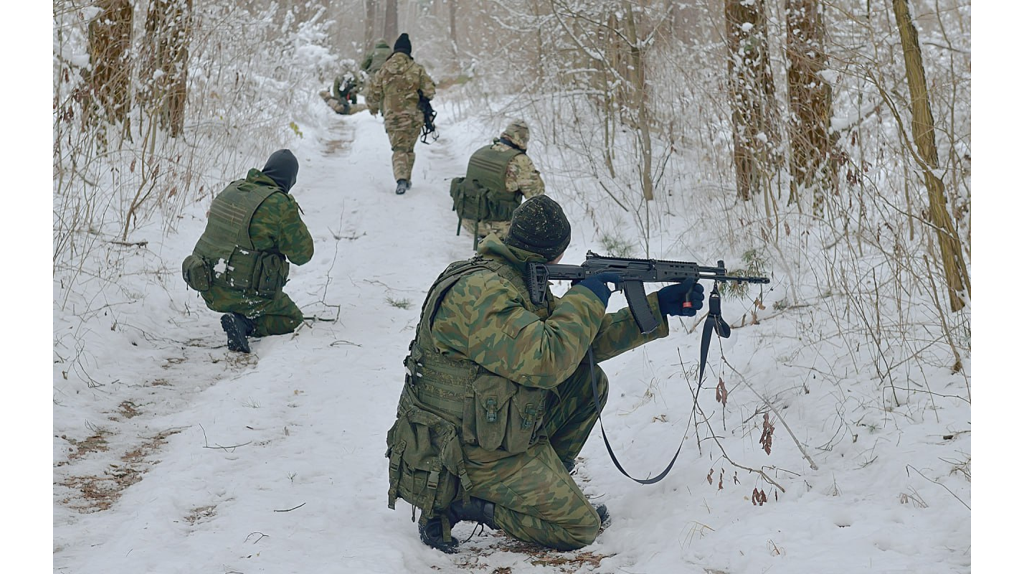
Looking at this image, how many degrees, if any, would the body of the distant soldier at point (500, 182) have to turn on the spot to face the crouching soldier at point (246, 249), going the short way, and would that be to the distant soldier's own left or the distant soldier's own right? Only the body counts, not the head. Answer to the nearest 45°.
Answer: approximately 180°

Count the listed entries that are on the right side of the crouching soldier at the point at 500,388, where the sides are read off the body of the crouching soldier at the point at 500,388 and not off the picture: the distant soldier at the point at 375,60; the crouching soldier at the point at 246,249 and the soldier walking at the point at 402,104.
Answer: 0

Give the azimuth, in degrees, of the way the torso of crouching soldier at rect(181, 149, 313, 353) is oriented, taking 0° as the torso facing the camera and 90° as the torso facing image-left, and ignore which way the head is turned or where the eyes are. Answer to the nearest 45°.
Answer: approximately 225°

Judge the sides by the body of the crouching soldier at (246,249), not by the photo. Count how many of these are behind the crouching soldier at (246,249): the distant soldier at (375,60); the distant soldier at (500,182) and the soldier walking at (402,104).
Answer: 0

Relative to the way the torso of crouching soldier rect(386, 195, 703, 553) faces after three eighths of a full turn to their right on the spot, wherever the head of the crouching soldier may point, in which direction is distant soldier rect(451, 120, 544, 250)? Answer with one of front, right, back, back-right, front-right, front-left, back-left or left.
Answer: back-right

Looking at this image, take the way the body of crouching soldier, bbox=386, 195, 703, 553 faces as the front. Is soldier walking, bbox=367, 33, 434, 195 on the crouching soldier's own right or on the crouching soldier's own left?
on the crouching soldier's own left

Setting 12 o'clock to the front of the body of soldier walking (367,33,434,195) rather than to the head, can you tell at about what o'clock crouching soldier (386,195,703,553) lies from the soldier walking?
The crouching soldier is roughly at 6 o'clock from the soldier walking.

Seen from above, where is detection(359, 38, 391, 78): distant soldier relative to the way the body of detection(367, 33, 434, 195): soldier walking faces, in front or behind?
in front

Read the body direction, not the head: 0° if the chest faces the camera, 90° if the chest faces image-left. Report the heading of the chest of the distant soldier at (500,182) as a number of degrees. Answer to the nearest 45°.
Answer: approximately 225°

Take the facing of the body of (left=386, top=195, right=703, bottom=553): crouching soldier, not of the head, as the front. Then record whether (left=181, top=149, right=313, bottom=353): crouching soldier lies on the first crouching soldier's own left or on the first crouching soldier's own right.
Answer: on the first crouching soldier's own left

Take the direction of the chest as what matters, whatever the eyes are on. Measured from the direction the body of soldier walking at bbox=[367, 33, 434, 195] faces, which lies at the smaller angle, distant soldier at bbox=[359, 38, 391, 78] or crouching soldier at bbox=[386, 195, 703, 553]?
the distant soldier

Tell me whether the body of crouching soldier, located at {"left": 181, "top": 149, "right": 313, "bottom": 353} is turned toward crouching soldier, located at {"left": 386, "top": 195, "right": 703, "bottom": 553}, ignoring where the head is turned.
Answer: no

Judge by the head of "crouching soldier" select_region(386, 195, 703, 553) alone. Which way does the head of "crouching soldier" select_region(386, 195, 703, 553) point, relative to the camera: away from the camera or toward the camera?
away from the camera

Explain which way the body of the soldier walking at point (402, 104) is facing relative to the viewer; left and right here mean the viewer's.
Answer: facing away from the viewer

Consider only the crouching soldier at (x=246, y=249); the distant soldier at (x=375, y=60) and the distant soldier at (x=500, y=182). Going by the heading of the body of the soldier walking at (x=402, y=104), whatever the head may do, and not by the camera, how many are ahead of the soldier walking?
1

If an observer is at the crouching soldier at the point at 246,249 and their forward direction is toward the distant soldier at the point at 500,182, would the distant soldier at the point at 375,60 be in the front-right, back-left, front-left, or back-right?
front-left

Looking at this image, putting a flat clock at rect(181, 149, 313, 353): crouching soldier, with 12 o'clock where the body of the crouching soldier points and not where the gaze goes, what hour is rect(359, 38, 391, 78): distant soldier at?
The distant soldier is roughly at 11 o'clock from the crouching soldier.

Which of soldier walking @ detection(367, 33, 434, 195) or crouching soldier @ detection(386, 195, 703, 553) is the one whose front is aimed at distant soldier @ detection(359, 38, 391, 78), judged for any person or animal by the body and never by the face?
the soldier walking

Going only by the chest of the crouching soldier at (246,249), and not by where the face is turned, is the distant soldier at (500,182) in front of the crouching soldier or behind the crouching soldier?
in front

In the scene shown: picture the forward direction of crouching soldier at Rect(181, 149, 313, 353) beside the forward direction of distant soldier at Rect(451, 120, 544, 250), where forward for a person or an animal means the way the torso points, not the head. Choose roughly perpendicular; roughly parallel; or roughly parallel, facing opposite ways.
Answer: roughly parallel

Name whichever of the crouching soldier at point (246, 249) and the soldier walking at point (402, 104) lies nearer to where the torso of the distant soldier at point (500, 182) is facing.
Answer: the soldier walking
